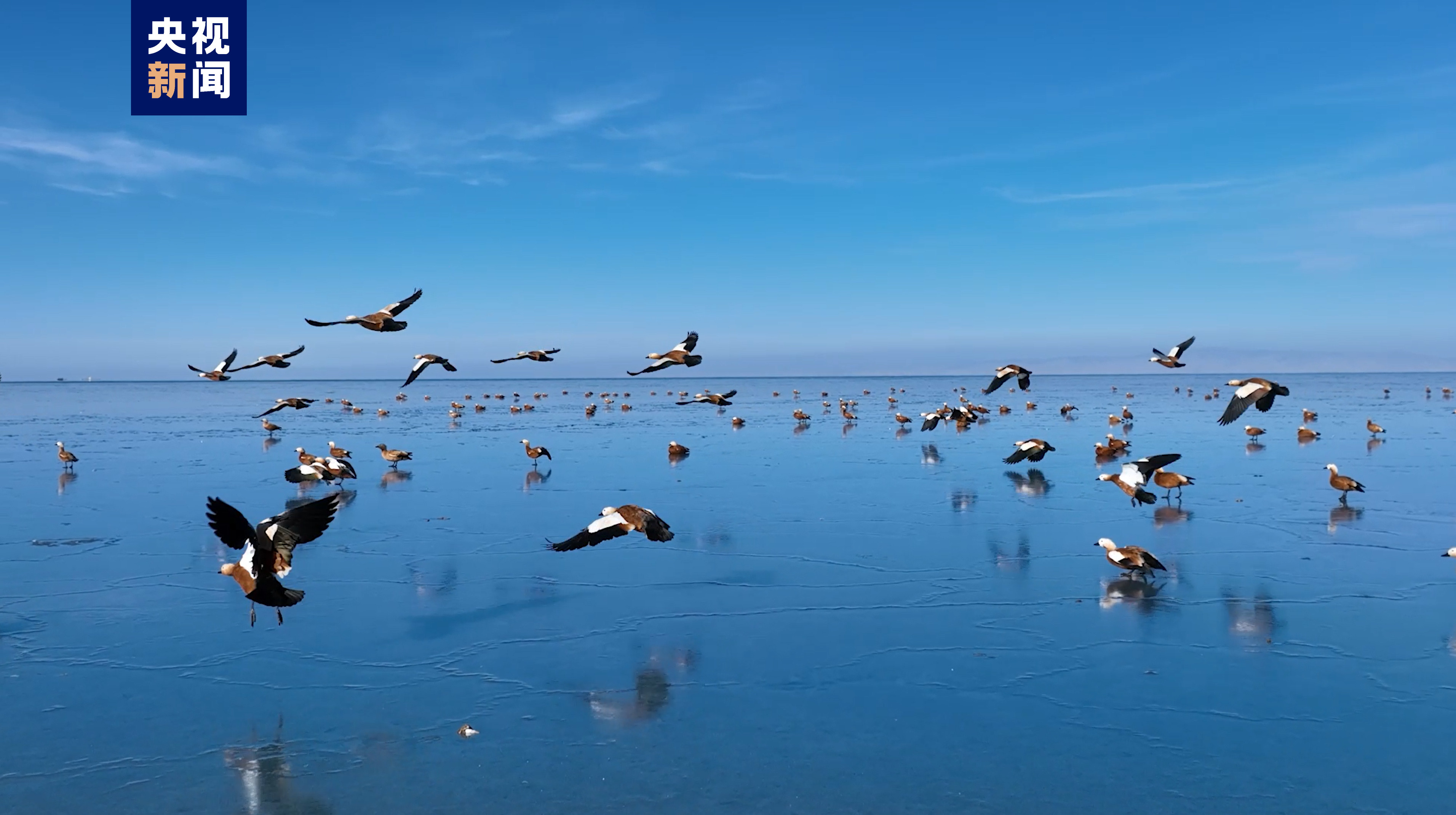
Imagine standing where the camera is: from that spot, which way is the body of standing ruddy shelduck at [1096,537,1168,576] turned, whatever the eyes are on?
to the viewer's left

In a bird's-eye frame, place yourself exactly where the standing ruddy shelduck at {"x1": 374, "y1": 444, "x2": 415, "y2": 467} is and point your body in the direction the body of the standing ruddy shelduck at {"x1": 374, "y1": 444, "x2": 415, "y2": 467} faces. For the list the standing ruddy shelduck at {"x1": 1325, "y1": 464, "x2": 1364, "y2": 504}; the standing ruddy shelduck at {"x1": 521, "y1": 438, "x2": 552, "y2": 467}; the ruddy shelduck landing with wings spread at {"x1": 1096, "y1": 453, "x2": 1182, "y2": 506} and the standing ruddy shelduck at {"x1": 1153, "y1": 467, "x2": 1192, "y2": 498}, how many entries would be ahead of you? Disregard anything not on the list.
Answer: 0

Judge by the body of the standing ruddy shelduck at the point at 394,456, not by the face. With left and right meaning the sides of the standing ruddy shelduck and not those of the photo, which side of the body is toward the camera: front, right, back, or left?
left

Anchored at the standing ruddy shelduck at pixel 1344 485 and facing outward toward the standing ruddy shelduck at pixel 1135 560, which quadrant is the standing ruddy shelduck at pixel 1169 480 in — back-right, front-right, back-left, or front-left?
front-right

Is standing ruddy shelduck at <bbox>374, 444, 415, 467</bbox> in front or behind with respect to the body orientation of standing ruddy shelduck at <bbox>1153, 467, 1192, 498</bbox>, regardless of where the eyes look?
in front

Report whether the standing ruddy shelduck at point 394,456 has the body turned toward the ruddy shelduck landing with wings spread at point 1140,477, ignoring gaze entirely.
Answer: no

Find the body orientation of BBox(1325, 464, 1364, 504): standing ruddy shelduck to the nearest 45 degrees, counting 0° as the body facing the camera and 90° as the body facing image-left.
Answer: approximately 90°

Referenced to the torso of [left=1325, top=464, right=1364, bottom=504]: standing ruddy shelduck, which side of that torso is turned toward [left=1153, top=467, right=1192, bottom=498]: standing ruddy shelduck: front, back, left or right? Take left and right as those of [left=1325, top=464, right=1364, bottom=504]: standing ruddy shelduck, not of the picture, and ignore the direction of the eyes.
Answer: front

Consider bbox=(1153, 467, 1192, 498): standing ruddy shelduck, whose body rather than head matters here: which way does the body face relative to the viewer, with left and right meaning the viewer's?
facing to the left of the viewer

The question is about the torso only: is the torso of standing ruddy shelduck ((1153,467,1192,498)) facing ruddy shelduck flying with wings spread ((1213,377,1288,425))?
no

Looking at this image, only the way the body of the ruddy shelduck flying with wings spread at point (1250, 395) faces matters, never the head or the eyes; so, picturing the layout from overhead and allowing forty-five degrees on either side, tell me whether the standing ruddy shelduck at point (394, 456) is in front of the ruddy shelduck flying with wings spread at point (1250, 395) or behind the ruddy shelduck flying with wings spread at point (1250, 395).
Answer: in front

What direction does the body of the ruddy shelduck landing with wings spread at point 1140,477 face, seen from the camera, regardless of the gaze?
to the viewer's left

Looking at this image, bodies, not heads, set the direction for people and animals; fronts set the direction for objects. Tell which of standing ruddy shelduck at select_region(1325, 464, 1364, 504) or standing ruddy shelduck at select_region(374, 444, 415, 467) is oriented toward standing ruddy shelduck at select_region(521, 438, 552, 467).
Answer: standing ruddy shelduck at select_region(1325, 464, 1364, 504)

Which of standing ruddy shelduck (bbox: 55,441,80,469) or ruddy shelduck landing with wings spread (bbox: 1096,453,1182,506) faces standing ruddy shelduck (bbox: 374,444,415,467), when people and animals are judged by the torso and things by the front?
ruddy shelduck landing with wings spread (bbox: 1096,453,1182,506)

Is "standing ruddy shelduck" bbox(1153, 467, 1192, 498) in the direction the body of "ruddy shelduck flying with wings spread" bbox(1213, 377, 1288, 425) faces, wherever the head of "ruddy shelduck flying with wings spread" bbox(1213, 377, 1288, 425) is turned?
no

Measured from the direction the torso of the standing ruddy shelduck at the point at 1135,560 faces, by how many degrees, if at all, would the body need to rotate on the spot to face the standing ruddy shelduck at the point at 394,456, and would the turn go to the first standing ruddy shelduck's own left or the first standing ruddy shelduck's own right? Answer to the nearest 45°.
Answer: approximately 45° to the first standing ruddy shelduck's own right
